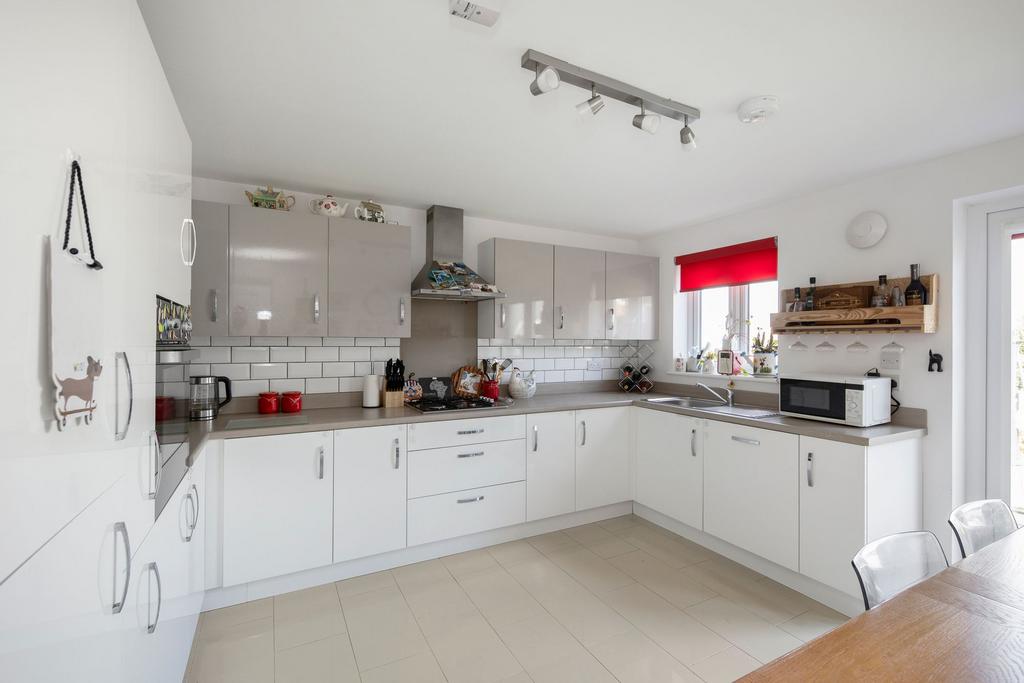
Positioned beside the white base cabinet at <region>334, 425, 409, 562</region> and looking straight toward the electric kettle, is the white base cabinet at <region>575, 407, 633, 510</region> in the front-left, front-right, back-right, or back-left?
back-right

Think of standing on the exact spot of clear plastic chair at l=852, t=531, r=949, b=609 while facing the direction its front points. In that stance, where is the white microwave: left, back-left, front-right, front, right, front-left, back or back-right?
back-left

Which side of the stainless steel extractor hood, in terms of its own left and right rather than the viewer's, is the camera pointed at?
front

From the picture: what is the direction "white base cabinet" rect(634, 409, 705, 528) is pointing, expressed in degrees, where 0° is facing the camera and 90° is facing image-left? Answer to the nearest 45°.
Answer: approximately 45°

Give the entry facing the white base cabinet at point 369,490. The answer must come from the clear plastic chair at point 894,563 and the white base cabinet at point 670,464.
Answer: the white base cabinet at point 670,464

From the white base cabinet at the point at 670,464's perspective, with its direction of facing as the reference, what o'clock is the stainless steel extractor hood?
The stainless steel extractor hood is roughly at 1 o'clock from the white base cabinet.

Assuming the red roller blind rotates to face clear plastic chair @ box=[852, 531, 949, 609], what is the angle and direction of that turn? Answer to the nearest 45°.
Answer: approximately 45° to its left

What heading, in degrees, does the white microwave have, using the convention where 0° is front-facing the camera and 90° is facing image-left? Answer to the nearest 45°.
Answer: approximately 45°

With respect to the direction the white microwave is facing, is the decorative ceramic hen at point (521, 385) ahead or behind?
ahead

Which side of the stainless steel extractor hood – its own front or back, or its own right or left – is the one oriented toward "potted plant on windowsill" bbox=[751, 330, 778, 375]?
left

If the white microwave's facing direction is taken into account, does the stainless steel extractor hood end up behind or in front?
in front

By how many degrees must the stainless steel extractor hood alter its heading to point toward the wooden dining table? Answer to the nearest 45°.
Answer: approximately 45° to its left

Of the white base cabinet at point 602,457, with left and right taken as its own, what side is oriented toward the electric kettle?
right

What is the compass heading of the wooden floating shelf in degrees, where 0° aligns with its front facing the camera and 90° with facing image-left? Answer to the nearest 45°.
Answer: approximately 0°

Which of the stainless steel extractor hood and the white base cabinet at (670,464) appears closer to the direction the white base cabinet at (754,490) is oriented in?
the stainless steel extractor hood

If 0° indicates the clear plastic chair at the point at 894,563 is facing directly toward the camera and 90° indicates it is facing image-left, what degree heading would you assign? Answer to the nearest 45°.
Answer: approximately 315°
